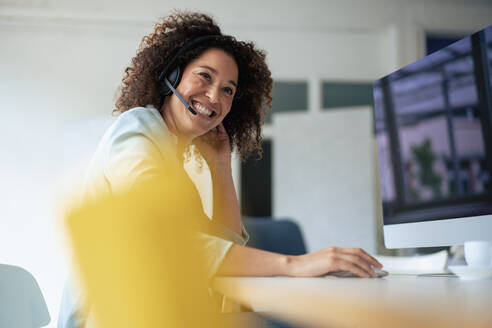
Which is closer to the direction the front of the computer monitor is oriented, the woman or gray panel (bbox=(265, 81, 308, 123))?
the woman

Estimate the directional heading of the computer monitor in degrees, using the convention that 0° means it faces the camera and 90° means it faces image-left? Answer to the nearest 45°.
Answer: approximately 45°

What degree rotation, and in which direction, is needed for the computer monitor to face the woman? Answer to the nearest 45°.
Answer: approximately 45° to its right
